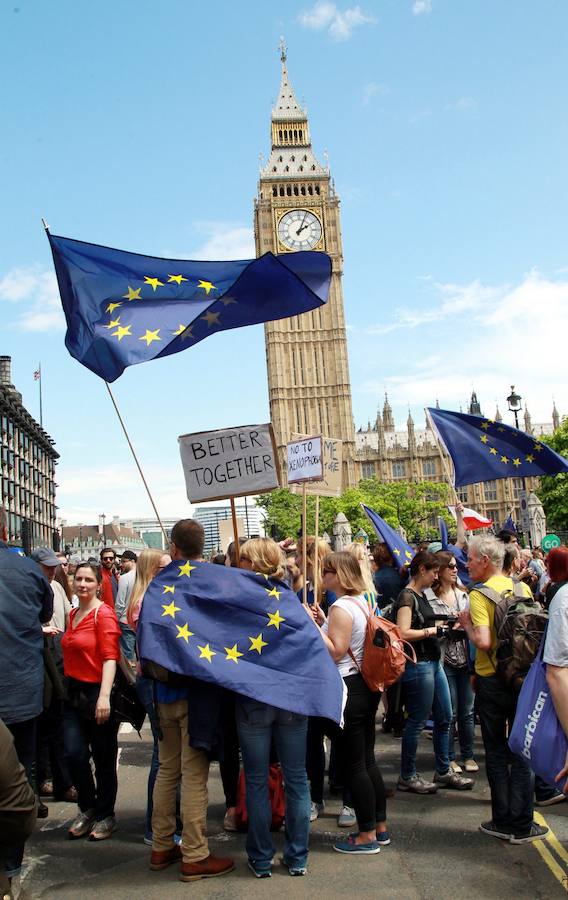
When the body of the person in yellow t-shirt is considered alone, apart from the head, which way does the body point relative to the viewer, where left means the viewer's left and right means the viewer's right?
facing to the left of the viewer

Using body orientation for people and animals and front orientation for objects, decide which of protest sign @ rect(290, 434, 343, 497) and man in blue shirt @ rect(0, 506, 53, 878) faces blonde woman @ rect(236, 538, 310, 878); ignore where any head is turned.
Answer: the protest sign

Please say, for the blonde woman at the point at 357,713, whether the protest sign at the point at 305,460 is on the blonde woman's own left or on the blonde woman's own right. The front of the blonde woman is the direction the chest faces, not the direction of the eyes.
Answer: on the blonde woman's own right

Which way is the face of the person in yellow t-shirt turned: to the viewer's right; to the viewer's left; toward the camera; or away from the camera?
to the viewer's left

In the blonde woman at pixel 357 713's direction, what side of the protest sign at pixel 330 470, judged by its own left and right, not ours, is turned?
front

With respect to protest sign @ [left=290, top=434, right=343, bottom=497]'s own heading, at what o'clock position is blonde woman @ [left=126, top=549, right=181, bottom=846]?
The blonde woman is roughly at 1 o'clock from the protest sign.

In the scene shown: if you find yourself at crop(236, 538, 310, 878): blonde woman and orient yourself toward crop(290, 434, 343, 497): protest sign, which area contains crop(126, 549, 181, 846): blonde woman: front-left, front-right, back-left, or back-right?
front-left

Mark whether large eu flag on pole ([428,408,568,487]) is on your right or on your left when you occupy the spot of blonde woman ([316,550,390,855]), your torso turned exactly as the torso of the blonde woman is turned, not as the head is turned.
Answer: on your right

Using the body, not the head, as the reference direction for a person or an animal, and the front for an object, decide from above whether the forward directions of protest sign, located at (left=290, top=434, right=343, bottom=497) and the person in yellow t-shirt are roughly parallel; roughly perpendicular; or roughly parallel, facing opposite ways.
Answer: roughly perpendicular

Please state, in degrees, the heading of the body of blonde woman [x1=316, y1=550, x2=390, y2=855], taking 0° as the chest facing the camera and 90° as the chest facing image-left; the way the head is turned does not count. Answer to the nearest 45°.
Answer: approximately 90°

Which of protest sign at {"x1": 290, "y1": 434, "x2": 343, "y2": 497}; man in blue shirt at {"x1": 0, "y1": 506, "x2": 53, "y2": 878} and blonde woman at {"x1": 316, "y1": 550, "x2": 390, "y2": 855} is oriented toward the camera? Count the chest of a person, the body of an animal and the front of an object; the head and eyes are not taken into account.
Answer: the protest sign

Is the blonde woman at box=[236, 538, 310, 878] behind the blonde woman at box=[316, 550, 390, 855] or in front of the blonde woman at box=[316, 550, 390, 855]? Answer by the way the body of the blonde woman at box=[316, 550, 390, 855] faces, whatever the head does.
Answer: in front

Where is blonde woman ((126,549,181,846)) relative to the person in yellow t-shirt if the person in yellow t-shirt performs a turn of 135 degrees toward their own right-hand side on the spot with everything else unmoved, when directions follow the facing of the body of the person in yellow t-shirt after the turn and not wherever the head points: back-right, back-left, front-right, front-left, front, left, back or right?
back-left

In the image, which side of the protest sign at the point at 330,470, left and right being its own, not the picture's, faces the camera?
front

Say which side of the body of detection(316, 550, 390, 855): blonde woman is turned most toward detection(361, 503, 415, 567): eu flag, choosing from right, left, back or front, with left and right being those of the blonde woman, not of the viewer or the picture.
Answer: right

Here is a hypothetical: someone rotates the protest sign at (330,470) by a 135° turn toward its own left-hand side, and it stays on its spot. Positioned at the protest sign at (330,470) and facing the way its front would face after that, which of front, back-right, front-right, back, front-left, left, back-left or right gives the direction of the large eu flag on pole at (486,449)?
front
